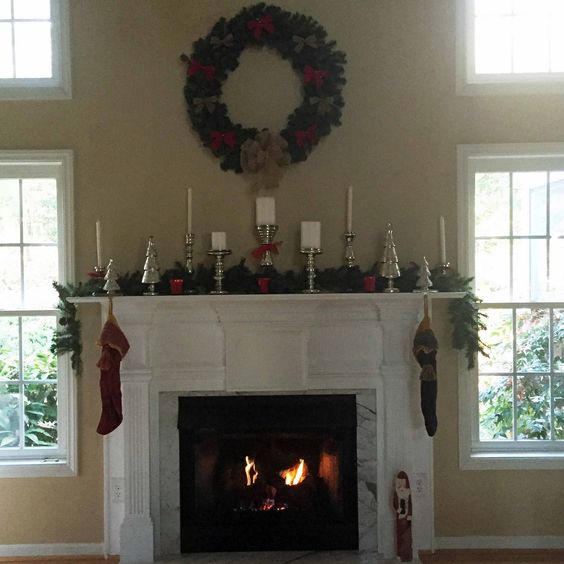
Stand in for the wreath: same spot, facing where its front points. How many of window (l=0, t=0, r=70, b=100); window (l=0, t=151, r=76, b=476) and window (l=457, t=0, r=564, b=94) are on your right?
2

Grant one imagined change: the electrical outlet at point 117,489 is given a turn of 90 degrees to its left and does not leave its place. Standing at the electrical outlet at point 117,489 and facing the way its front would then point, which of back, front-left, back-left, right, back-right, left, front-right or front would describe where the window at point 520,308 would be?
front

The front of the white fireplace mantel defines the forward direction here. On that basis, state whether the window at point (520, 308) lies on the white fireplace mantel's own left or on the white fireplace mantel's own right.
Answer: on the white fireplace mantel's own left

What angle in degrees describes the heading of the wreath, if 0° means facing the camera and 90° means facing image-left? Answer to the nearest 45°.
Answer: approximately 0°

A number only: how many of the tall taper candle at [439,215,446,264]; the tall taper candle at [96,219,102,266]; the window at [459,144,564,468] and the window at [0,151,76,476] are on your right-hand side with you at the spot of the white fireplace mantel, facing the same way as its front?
2

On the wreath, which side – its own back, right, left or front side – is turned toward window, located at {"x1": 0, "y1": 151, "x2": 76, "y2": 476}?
right

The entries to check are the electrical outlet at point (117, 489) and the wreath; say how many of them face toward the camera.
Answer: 2

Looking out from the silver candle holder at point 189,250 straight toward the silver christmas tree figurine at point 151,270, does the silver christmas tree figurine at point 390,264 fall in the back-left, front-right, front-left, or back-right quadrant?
back-left

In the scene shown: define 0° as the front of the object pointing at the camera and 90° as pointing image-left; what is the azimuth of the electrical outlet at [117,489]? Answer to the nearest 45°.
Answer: approximately 0°

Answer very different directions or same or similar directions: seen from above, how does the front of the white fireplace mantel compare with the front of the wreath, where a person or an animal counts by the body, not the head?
same or similar directions
